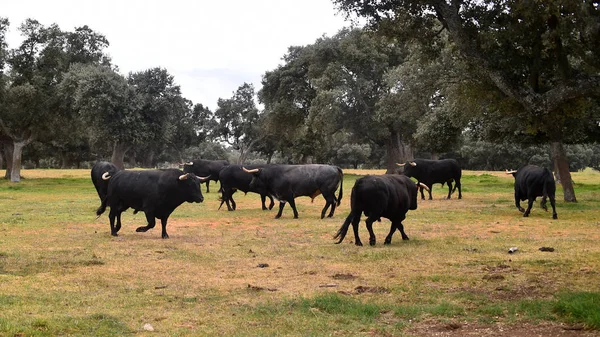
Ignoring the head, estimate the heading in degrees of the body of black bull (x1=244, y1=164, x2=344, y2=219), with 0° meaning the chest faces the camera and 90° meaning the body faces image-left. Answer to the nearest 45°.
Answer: approximately 90°

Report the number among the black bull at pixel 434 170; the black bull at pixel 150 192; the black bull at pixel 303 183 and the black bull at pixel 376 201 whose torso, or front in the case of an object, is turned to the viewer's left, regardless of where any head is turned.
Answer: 2

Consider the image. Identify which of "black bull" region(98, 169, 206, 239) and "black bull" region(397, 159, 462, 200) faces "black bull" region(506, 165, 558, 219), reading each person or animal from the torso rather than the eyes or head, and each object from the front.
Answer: "black bull" region(98, 169, 206, 239)

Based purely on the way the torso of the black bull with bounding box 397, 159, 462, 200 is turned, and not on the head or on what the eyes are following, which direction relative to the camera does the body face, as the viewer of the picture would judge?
to the viewer's left

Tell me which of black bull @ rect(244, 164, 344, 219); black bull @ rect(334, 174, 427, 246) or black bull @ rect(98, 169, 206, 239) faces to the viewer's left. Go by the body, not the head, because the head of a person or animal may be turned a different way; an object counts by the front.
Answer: black bull @ rect(244, 164, 344, 219)

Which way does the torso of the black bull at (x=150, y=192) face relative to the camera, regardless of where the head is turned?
to the viewer's right

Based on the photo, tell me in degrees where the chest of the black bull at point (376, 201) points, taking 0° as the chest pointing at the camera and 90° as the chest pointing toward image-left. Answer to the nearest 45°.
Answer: approximately 225°

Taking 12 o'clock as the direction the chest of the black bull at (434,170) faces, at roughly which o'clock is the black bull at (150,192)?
the black bull at (150,192) is roughly at 10 o'clock from the black bull at (434,170).

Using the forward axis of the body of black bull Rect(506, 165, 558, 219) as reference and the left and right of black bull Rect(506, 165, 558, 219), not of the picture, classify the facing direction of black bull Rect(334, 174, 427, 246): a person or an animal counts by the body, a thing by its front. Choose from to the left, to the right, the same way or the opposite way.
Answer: to the right

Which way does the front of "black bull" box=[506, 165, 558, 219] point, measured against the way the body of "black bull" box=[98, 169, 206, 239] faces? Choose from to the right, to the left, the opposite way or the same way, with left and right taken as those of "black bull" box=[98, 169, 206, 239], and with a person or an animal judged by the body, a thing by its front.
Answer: to the left

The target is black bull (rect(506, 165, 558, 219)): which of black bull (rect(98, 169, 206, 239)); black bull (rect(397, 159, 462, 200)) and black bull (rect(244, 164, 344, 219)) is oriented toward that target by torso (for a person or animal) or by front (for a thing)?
black bull (rect(98, 169, 206, 239))
